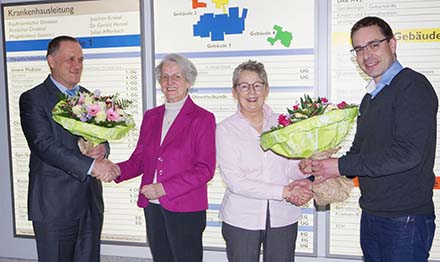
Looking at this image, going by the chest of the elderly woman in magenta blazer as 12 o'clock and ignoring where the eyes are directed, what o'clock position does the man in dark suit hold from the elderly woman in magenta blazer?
The man in dark suit is roughly at 2 o'clock from the elderly woman in magenta blazer.

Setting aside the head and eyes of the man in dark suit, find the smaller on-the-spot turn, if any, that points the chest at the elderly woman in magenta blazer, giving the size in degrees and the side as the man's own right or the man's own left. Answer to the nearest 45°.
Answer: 0° — they already face them

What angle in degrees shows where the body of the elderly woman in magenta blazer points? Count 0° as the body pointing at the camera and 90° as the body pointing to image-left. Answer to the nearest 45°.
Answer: approximately 45°

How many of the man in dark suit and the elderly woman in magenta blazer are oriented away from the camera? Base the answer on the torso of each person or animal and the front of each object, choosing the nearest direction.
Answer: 0

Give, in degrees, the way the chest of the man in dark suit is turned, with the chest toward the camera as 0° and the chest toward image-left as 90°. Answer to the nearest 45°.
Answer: approximately 315°
